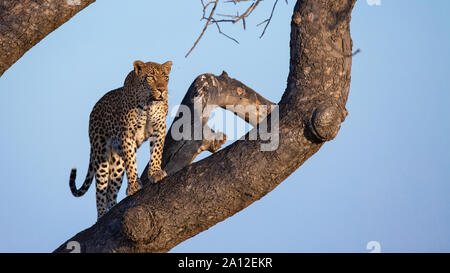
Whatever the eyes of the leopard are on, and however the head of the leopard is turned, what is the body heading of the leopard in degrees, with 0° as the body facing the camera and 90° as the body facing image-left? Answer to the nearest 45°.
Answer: approximately 315°

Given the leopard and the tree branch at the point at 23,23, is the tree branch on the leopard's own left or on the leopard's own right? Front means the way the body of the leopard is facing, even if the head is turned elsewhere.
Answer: on the leopard's own right
